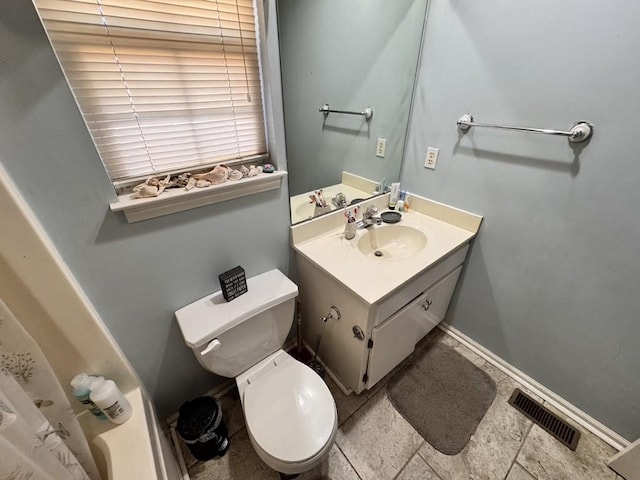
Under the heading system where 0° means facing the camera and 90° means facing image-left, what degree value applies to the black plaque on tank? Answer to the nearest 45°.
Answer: approximately 315°

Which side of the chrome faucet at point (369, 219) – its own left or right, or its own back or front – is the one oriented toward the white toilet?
right

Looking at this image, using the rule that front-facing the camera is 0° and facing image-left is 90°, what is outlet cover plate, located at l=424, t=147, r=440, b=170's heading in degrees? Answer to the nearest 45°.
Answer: approximately 45°

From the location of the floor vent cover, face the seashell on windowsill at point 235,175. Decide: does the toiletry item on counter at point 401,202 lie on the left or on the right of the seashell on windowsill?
right

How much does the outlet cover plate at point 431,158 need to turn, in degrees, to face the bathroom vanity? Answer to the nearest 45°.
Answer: approximately 45° to its left

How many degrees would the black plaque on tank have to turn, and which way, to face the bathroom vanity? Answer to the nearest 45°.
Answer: approximately 45° to its left

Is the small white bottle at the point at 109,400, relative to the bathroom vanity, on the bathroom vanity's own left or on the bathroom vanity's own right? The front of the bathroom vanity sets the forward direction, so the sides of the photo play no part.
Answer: on the bathroom vanity's own right

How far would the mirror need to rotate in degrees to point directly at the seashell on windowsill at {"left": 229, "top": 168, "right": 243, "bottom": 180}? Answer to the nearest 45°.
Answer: approximately 90° to its right

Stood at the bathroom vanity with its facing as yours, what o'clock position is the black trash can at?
The black trash can is roughly at 3 o'clock from the bathroom vanity.
